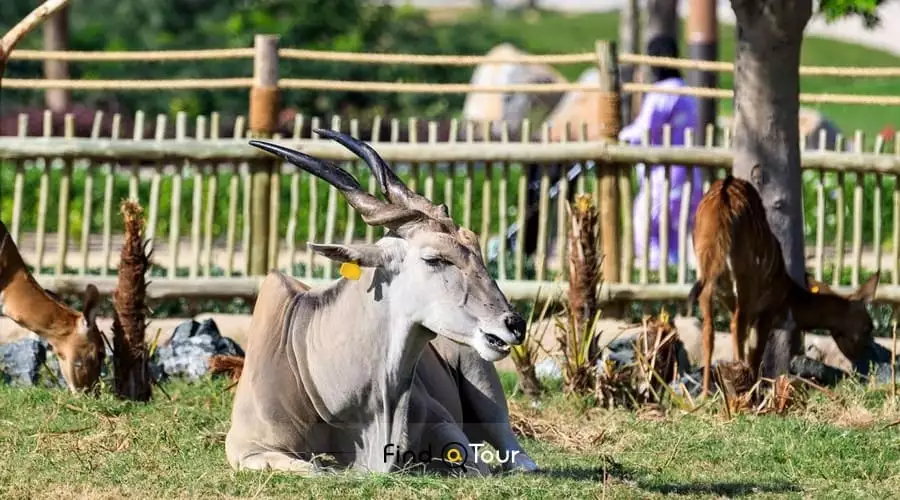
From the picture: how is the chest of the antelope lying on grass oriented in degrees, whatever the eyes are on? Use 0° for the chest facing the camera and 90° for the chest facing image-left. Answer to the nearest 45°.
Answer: approximately 315°

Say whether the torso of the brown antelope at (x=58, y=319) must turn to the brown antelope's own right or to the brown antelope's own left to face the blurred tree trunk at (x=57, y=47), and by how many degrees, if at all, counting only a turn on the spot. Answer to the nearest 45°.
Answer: approximately 90° to the brown antelope's own left

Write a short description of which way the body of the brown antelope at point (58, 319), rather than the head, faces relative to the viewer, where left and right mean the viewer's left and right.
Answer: facing to the right of the viewer

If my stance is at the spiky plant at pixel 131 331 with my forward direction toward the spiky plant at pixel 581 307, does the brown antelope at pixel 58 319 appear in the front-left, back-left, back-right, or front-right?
back-left

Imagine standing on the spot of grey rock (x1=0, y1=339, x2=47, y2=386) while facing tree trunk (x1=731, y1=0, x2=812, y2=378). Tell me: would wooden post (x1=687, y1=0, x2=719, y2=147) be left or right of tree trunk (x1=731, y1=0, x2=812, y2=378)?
left

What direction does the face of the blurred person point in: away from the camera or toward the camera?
away from the camera

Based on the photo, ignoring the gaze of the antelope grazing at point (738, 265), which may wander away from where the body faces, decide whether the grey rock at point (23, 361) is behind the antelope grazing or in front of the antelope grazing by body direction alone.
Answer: behind

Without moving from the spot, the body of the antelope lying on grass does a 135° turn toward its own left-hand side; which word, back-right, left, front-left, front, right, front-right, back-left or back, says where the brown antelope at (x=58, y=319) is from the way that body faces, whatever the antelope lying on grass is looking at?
front-left
